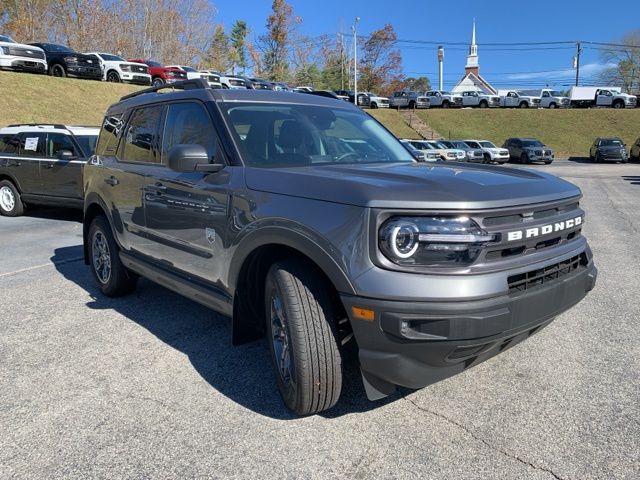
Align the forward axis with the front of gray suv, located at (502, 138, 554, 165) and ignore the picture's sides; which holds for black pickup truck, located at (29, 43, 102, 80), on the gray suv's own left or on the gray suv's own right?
on the gray suv's own right

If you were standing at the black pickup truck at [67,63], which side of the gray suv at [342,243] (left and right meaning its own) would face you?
back

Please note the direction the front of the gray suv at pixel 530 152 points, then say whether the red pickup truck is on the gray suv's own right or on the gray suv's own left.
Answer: on the gray suv's own right

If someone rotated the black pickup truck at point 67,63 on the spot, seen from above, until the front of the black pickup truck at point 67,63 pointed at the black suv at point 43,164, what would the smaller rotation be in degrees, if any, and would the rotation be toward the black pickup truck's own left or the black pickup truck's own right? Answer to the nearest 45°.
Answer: approximately 45° to the black pickup truck's own right

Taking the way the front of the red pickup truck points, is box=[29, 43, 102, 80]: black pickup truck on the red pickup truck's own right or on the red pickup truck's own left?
on the red pickup truck's own right
